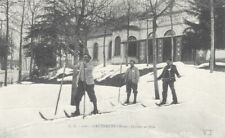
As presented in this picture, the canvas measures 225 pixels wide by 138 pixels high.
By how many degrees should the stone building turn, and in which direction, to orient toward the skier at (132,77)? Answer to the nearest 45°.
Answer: approximately 45° to its left

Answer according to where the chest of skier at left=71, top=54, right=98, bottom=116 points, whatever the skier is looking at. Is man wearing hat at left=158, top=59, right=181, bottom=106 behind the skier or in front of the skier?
behind

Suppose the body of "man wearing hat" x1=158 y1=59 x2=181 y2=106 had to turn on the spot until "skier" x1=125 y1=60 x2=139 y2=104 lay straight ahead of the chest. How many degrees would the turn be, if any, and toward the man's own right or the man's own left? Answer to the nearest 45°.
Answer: approximately 90° to the man's own right

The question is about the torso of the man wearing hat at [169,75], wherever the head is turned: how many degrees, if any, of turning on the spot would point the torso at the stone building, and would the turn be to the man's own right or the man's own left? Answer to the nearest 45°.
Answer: approximately 135° to the man's own right

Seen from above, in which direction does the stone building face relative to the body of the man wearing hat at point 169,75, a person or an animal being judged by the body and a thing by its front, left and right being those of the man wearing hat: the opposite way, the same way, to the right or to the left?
the same way

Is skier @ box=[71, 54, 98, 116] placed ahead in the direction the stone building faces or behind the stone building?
ahead

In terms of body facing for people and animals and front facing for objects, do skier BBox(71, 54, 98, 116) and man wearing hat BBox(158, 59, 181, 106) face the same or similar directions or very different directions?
same or similar directions

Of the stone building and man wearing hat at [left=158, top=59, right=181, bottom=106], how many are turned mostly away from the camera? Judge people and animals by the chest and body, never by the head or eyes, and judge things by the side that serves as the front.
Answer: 0

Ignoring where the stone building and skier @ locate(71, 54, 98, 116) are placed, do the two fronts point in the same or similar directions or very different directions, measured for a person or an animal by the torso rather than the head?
same or similar directions

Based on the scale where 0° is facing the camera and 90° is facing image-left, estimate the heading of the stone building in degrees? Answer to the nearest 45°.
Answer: approximately 45°

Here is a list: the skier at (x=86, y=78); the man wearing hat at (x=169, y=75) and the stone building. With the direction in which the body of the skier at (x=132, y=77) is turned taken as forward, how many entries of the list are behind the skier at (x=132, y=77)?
1

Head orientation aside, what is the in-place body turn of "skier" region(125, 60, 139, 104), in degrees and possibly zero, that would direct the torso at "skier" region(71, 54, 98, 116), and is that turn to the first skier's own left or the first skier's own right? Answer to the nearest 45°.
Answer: approximately 45° to the first skier's own right

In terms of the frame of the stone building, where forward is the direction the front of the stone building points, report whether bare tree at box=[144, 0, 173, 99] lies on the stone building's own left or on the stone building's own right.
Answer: on the stone building's own left

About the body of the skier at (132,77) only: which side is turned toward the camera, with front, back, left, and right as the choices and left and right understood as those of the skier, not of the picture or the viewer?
front
